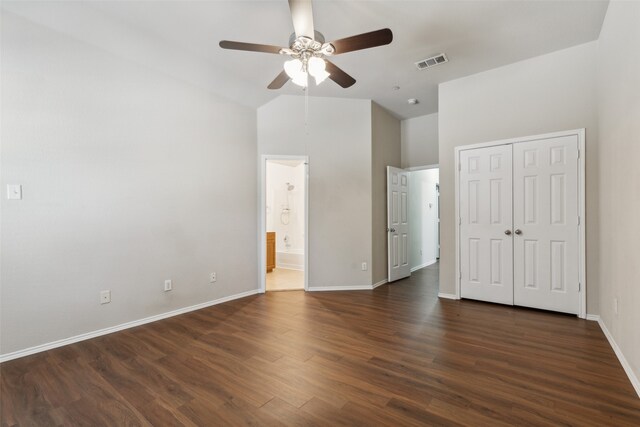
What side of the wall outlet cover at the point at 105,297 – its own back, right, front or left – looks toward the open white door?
left

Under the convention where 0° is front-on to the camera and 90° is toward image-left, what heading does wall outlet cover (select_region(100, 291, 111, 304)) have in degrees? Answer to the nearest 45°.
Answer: approximately 0°

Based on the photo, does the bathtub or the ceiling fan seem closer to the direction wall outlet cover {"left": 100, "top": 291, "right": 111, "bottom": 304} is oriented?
the ceiling fan

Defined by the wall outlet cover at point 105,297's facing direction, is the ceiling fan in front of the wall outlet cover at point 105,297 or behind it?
in front

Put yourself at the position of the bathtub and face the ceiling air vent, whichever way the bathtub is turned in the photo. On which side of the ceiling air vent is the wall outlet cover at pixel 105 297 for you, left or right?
right

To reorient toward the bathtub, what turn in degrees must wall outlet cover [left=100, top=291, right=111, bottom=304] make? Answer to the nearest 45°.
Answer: approximately 135° to its left

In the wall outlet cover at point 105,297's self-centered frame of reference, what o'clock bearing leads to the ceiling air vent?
The ceiling air vent is roughly at 10 o'clock from the wall outlet cover.

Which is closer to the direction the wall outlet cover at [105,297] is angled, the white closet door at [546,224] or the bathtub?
the white closet door

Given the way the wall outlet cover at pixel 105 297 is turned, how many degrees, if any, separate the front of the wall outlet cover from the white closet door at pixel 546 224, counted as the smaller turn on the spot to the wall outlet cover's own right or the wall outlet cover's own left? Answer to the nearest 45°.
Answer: approximately 45° to the wall outlet cover's own left

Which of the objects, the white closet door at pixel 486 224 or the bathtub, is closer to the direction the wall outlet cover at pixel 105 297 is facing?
the white closet door
